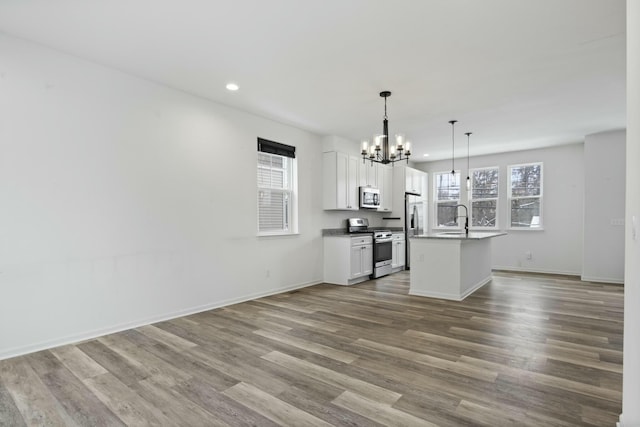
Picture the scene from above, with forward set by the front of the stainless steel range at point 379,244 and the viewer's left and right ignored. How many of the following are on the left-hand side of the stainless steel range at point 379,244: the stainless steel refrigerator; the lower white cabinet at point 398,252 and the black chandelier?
2

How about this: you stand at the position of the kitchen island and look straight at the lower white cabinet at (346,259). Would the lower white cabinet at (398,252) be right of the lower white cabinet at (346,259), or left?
right

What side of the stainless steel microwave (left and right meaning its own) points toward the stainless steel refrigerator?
left

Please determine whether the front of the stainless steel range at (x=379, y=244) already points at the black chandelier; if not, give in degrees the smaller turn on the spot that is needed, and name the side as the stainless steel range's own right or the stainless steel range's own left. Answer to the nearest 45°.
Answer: approximately 45° to the stainless steel range's own right
